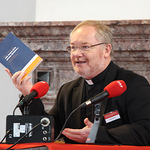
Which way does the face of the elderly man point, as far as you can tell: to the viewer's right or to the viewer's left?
to the viewer's left

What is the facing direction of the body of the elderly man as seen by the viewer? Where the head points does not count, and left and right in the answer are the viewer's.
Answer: facing the viewer and to the left of the viewer

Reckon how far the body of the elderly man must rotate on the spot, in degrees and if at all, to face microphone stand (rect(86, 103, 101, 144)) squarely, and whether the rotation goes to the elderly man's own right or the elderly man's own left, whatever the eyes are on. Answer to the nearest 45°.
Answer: approximately 45° to the elderly man's own left
